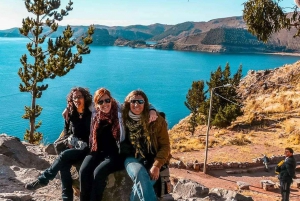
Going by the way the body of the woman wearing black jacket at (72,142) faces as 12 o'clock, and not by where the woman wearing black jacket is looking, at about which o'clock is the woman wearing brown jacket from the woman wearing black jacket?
The woman wearing brown jacket is roughly at 9 o'clock from the woman wearing black jacket.

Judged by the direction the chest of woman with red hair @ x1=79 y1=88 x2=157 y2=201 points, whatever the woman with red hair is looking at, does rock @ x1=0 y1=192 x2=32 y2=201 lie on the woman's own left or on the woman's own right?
on the woman's own right

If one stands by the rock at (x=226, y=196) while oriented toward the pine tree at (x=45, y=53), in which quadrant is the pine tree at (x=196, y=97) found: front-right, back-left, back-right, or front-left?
front-right

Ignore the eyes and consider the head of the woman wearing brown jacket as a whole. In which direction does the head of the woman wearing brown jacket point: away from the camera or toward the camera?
toward the camera

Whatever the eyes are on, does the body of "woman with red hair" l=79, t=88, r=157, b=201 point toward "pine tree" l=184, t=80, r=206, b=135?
no

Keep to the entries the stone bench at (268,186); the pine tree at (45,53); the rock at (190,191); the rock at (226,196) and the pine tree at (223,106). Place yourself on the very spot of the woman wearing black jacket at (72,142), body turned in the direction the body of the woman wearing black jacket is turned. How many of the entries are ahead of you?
0

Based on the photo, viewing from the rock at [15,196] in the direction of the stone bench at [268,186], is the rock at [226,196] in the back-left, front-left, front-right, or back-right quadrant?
front-right

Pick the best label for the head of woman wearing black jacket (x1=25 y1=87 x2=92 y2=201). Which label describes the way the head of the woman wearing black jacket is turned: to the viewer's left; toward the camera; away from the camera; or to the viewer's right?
toward the camera

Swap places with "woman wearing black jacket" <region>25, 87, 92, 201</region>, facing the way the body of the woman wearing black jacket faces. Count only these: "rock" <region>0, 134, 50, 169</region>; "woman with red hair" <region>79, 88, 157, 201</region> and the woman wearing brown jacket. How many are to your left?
2

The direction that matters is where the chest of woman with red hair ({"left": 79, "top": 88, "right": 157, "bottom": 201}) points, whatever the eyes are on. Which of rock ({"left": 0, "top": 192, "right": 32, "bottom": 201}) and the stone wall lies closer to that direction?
the rock

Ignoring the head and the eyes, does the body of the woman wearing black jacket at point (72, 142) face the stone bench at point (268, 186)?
no

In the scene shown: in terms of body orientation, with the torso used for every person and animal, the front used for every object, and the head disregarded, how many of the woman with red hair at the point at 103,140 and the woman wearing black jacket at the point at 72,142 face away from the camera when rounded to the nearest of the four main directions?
0

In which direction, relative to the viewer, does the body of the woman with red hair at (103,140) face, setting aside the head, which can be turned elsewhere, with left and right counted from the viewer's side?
facing the viewer and to the left of the viewer

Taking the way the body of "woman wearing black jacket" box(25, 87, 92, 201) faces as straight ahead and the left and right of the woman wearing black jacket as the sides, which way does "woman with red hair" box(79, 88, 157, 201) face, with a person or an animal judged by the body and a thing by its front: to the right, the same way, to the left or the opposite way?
the same way

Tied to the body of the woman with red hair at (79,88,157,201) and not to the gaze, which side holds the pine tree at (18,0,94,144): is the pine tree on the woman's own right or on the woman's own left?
on the woman's own right
